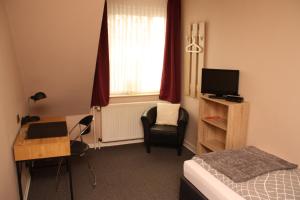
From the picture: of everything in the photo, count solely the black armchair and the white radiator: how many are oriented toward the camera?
2

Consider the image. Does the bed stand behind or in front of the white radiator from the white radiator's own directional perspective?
in front

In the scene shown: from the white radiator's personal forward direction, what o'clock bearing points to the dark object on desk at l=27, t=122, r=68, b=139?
The dark object on desk is roughly at 1 o'clock from the white radiator.

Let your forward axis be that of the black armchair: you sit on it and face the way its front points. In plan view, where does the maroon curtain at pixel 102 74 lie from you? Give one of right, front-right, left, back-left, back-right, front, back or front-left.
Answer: right

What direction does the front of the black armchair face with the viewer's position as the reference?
facing the viewer

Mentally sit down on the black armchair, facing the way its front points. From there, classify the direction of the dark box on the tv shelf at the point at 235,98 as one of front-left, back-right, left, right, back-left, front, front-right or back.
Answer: front-left

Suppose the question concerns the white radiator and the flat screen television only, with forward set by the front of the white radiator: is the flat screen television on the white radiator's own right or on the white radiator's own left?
on the white radiator's own left

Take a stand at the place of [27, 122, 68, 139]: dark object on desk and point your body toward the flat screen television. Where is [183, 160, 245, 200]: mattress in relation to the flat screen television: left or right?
right

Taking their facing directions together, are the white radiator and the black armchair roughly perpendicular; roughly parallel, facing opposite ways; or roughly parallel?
roughly parallel

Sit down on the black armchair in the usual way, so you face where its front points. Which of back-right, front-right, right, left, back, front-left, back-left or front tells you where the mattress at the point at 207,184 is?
front

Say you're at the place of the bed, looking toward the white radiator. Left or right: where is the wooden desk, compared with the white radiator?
left

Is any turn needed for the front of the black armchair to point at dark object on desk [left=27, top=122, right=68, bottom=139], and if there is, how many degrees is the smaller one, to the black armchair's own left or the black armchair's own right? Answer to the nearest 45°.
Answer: approximately 45° to the black armchair's own right

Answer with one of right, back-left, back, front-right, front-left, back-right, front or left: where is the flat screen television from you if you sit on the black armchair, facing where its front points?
front-left
